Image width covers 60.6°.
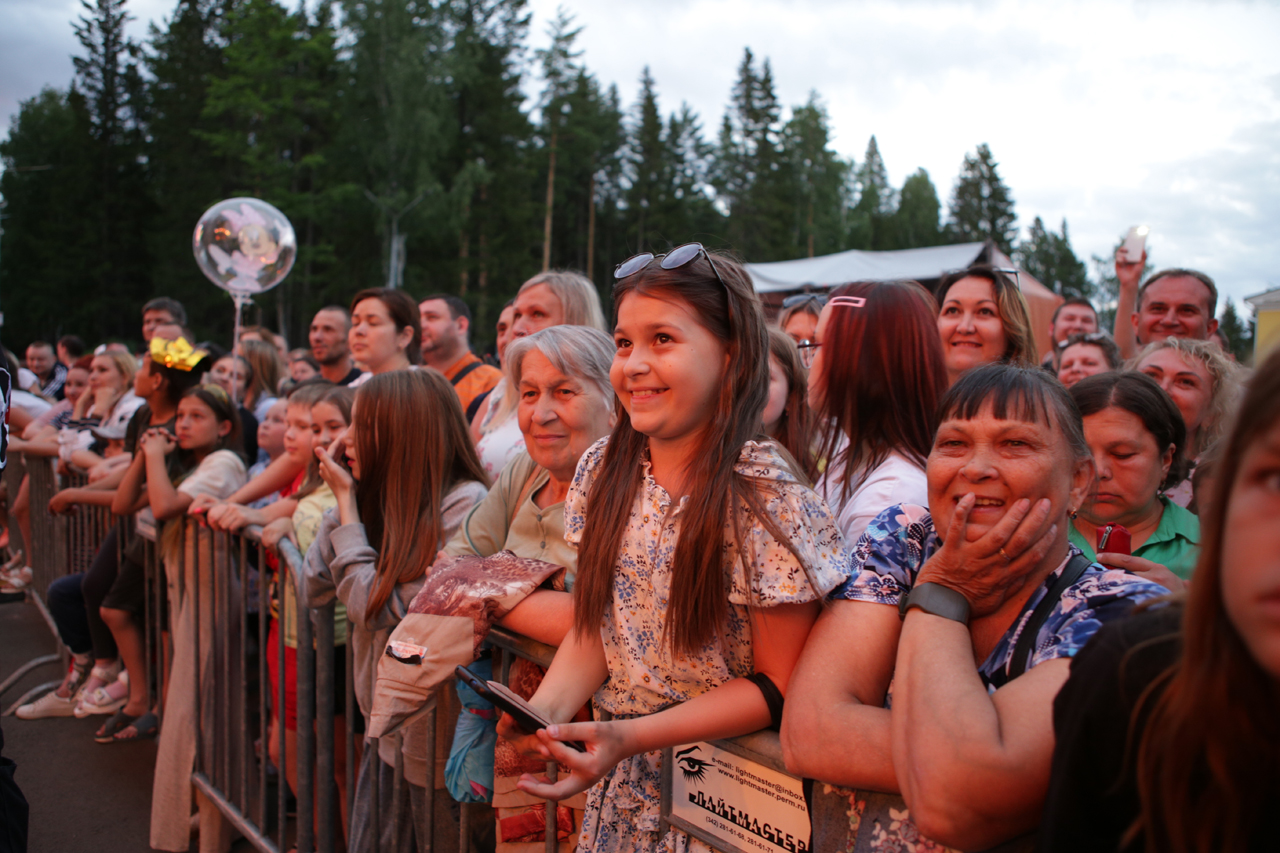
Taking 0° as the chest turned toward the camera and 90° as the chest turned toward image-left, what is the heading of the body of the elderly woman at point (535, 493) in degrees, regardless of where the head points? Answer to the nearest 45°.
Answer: approximately 45°

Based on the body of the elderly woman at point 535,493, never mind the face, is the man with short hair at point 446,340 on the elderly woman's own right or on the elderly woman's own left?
on the elderly woman's own right

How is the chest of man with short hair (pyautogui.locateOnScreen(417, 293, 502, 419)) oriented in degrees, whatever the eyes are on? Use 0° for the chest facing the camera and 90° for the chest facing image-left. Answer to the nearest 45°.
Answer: approximately 45°

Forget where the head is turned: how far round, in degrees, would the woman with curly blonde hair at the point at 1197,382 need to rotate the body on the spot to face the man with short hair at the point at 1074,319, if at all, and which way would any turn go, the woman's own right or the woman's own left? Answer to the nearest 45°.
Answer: approximately 135° to the woman's own right

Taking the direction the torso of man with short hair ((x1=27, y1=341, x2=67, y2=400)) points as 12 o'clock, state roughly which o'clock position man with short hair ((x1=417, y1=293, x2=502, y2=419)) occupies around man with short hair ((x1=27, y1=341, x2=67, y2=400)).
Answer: man with short hair ((x1=417, y1=293, x2=502, y2=419)) is roughly at 10 o'clock from man with short hair ((x1=27, y1=341, x2=67, y2=400)).

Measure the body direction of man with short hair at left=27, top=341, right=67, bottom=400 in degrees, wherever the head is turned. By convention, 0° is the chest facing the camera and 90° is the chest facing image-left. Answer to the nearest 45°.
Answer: approximately 45°

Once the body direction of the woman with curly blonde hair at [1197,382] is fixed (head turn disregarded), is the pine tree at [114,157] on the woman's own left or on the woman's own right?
on the woman's own right

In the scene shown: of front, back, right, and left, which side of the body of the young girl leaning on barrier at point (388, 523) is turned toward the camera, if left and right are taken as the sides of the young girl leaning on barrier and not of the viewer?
left

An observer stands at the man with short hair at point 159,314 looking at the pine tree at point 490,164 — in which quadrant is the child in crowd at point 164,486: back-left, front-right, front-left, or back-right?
back-right
